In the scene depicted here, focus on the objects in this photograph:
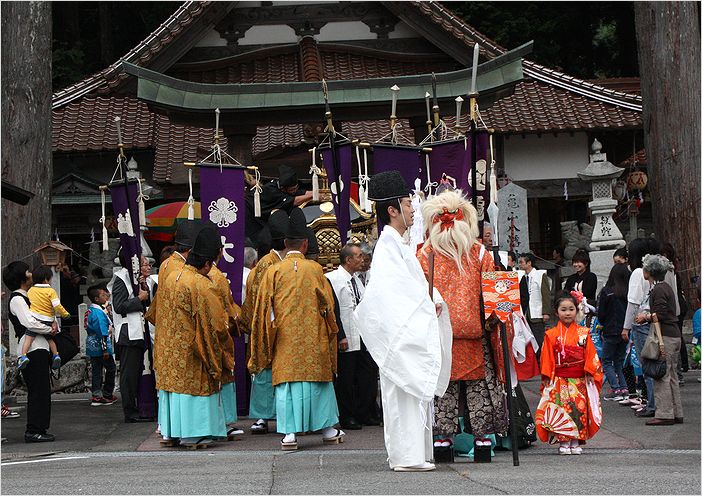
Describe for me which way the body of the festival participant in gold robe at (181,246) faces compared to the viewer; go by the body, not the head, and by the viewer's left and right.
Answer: facing away from the viewer and to the right of the viewer

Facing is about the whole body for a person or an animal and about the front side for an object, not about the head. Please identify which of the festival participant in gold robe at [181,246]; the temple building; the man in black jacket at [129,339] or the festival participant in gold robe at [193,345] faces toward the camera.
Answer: the temple building

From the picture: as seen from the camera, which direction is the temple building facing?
toward the camera

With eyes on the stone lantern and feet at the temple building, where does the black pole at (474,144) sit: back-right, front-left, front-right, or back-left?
front-right

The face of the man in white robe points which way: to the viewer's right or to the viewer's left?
to the viewer's right

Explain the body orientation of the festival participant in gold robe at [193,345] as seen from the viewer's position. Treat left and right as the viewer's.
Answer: facing away from the viewer and to the right of the viewer

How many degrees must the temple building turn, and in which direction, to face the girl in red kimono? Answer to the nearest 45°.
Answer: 0° — it already faces them

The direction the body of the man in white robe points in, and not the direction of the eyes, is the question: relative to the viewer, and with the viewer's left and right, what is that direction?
facing to the right of the viewer

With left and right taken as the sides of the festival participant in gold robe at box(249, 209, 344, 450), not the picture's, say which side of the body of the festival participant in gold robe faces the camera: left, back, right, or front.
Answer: back

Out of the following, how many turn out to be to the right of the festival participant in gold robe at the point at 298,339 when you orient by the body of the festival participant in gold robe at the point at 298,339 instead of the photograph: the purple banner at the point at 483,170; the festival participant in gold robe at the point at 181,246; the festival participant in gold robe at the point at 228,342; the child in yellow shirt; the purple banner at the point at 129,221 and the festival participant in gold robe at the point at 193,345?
1

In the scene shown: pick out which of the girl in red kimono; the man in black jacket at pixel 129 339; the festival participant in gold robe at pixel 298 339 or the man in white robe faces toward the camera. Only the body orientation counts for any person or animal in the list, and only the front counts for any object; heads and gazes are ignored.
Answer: the girl in red kimono

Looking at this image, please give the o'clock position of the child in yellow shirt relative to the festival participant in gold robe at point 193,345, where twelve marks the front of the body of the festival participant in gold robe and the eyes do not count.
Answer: The child in yellow shirt is roughly at 9 o'clock from the festival participant in gold robe.

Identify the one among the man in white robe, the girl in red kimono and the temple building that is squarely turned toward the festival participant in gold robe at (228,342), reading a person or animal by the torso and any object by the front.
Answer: the temple building

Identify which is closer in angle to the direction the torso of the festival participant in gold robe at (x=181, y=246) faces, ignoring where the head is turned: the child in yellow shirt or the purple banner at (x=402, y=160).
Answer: the purple banner

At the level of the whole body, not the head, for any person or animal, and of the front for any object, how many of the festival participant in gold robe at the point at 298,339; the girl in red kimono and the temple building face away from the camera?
1
